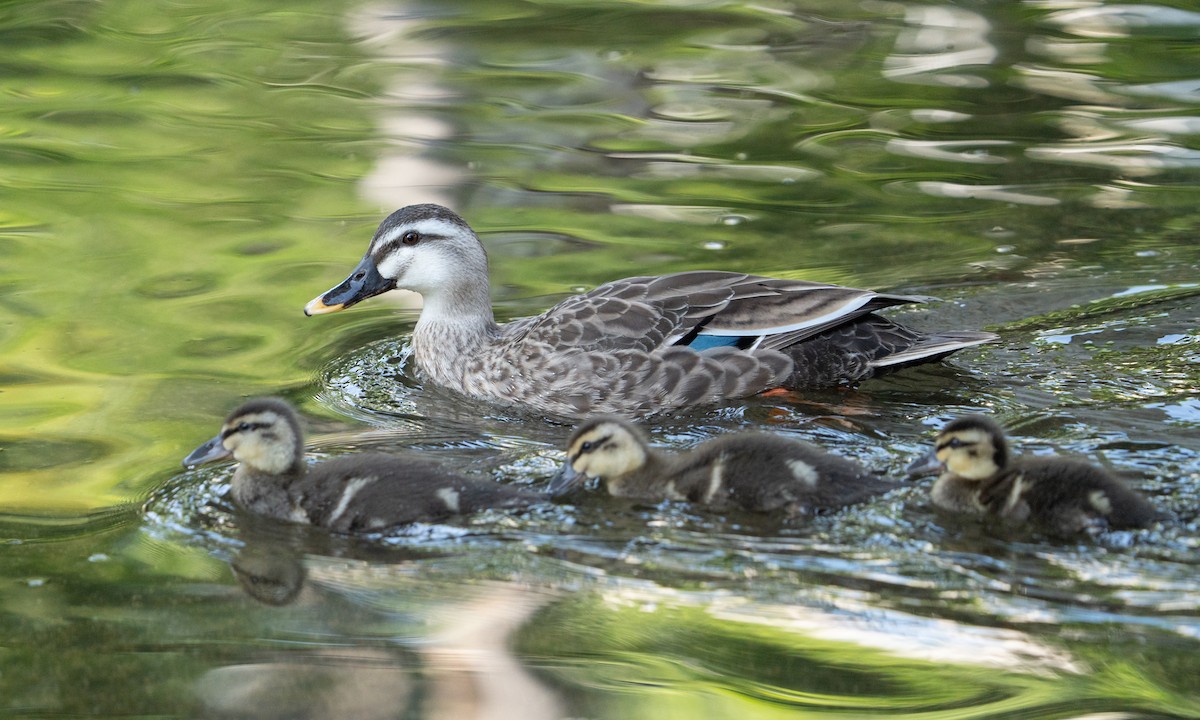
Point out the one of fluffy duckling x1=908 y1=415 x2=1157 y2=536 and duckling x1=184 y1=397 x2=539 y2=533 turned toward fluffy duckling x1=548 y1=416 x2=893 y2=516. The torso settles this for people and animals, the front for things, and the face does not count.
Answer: fluffy duckling x1=908 y1=415 x2=1157 y2=536

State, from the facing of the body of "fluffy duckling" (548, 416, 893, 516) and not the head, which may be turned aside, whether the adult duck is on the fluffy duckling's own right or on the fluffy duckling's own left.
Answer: on the fluffy duckling's own right

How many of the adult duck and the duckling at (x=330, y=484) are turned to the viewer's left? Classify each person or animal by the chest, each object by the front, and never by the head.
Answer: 2

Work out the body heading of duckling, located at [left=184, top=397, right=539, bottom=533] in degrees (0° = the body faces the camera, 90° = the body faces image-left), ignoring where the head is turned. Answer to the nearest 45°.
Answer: approximately 90°

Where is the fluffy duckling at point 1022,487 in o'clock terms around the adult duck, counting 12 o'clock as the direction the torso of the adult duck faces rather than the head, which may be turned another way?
The fluffy duckling is roughly at 8 o'clock from the adult duck.

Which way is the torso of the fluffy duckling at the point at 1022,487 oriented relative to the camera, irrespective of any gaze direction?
to the viewer's left

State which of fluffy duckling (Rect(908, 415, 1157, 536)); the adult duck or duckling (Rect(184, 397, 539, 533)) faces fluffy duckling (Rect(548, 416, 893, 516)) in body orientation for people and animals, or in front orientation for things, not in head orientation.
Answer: fluffy duckling (Rect(908, 415, 1157, 536))

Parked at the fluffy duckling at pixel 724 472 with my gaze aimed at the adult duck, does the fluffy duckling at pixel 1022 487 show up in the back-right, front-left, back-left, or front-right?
back-right

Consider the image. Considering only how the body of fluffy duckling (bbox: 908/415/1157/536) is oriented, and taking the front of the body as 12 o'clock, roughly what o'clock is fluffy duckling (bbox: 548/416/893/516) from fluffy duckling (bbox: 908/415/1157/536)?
fluffy duckling (bbox: 548/416/893/516) is roughly at 12 o'clock from fluffy duckling (bbox: 908/415/1157/536).

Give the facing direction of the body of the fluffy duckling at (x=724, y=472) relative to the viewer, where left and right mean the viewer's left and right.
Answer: facing to the left of the viewer

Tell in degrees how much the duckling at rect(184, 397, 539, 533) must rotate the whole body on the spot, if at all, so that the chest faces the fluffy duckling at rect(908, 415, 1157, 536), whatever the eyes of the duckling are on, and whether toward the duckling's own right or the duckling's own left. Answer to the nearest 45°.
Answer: approximately 180°

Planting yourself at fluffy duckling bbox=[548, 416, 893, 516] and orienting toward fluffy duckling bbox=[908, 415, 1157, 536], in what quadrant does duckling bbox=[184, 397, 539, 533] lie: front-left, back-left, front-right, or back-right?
back-right

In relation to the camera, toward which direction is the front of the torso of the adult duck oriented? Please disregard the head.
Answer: to the viewer's left
